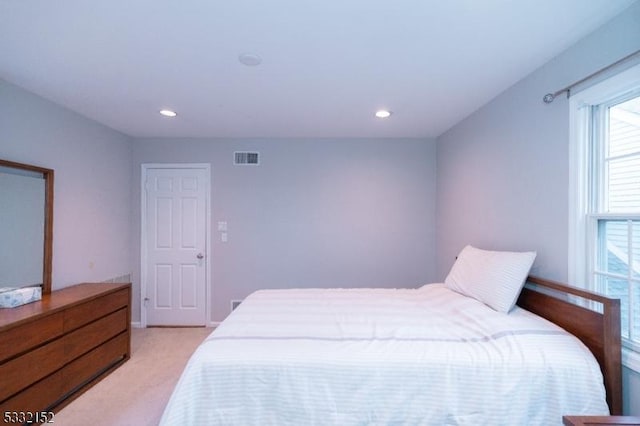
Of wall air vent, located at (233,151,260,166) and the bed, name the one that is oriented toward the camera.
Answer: the wall air vent

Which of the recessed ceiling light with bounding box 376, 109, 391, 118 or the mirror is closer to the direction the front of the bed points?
the mirror

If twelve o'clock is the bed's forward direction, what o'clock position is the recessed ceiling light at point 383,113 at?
The recessed ceiling light is roughly at 3 o'clock from the bed.

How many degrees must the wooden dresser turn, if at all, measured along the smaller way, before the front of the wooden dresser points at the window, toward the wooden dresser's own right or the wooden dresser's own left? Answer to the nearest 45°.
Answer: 0° — it already faces it

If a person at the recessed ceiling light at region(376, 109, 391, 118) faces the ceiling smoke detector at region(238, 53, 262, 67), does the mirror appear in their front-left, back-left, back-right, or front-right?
front-right

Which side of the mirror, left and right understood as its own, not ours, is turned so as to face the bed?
front

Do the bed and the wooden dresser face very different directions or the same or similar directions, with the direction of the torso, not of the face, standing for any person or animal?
very different directions

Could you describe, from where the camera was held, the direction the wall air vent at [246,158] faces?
facing the viewer

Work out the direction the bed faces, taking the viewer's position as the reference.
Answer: facing to the left of the viewer

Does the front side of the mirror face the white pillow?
yes

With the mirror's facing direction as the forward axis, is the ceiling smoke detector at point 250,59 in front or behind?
in front

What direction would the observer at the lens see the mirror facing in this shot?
facing the viewer and to the right of the viewer

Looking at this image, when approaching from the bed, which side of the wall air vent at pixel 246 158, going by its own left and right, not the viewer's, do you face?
front
